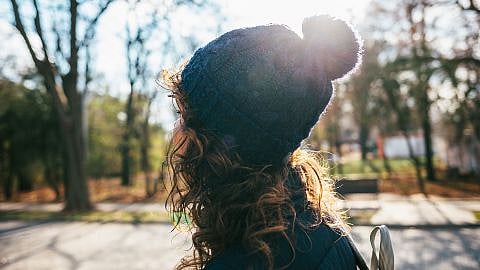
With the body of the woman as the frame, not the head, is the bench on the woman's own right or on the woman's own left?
on the woman's own right
